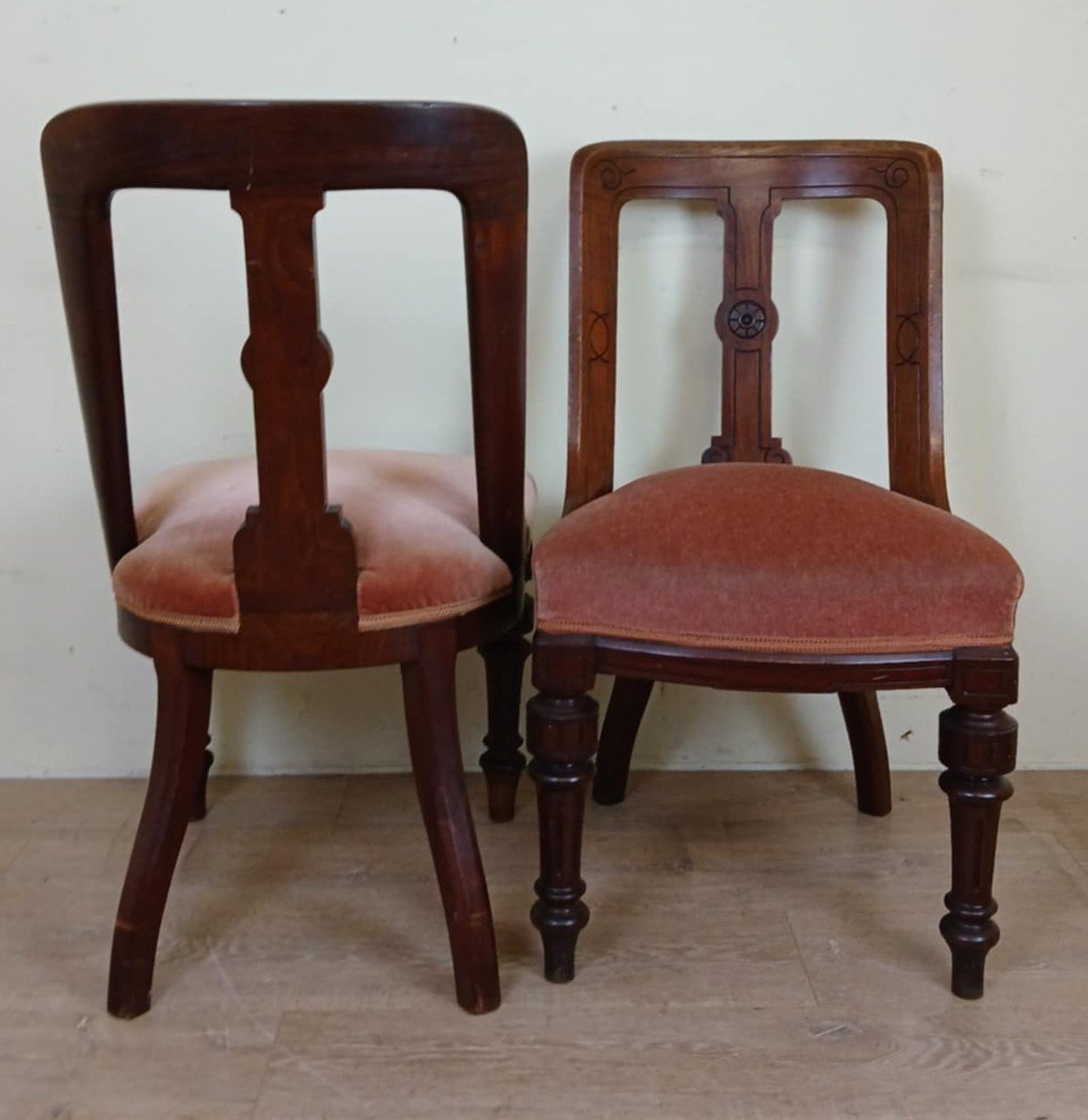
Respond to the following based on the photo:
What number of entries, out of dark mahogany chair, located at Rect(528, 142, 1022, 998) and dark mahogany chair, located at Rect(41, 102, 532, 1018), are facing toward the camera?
1

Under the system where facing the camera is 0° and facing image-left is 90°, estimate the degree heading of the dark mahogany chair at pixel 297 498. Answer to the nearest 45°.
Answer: approximately 180°

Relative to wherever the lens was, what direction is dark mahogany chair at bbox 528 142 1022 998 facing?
facing the viewer

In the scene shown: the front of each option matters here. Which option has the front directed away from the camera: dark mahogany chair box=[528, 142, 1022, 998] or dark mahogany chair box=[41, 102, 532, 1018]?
dark mahogany chair box=[41, 102, 532, 1018]

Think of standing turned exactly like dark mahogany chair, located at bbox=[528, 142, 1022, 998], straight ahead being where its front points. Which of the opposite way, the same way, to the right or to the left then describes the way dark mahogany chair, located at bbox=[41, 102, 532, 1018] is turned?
the opposite way
